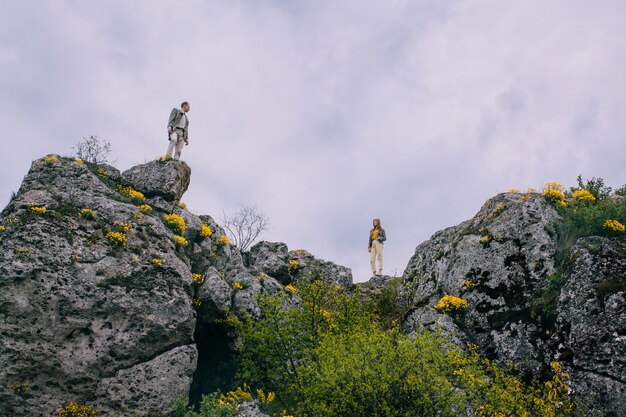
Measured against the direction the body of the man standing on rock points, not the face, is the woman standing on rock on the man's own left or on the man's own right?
on the man's own left

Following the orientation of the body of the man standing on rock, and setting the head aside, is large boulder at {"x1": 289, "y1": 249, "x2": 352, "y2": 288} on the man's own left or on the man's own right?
on the man's own left

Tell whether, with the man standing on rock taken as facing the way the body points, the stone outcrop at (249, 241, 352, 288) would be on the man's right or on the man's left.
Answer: on the man's left

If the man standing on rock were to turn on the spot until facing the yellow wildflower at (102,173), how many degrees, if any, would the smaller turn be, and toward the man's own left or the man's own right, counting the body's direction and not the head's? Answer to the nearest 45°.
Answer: approximately 135° to the man's own right

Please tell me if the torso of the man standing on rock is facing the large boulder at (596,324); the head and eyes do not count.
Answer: yes

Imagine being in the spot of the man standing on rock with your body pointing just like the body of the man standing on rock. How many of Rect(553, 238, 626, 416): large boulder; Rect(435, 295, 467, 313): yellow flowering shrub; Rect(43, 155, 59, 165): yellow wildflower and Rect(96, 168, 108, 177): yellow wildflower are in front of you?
2

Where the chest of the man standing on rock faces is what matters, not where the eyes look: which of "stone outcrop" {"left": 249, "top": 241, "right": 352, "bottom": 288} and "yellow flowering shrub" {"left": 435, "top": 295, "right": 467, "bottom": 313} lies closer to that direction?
the yellow flowering shrub

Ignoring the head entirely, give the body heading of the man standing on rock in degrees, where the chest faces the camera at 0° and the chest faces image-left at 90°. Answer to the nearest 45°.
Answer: approximately 315°

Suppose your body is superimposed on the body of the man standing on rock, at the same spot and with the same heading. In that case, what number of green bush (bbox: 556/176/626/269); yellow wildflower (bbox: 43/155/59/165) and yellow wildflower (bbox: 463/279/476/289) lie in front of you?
2
